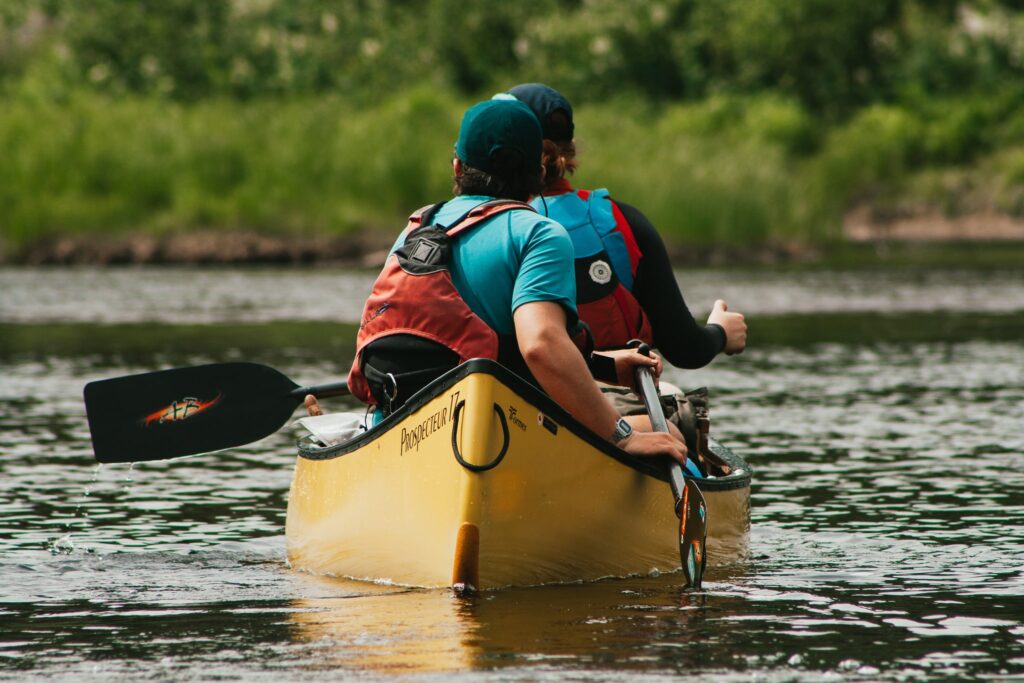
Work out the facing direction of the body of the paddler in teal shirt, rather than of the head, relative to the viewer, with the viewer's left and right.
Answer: facing away from the viewer and to the right of the viewer
